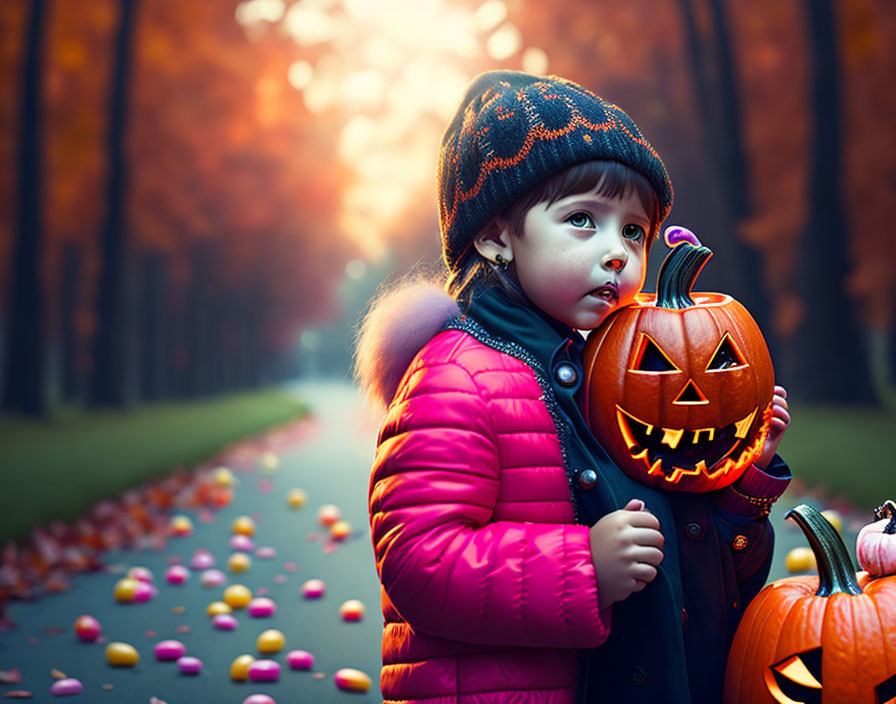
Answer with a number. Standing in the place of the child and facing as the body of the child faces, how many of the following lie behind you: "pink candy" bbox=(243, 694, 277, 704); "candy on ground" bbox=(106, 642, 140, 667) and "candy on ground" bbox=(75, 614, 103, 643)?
3

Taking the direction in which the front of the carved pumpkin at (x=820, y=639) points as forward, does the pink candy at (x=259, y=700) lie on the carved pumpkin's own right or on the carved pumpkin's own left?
on the carved pumpkin's own right

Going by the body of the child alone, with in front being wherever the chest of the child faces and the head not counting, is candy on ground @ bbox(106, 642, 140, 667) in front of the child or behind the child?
behind

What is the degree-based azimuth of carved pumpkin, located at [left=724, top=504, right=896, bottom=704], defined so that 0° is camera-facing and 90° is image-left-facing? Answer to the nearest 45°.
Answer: approximately 0°

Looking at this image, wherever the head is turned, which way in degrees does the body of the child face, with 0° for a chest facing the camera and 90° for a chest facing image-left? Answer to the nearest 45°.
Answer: approximately 315°

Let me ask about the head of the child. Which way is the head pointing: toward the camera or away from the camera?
toward the camera

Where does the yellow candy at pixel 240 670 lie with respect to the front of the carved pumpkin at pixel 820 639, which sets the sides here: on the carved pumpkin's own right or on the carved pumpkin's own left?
on the carved pumpkin's own right

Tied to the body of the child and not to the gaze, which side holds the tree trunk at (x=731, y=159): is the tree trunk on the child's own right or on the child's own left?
on the child's own left

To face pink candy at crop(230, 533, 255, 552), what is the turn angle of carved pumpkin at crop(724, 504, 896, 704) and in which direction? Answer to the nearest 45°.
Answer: approximately 135° to its right

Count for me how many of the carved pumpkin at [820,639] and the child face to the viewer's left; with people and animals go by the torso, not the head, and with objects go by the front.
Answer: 0

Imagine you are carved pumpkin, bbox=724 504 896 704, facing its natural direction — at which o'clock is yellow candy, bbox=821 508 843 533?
The yellow candy is roughly at 6 o'clock from the carved pumpkin.

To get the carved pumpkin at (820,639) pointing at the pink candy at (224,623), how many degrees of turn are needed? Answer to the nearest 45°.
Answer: approximately 135° to its right
